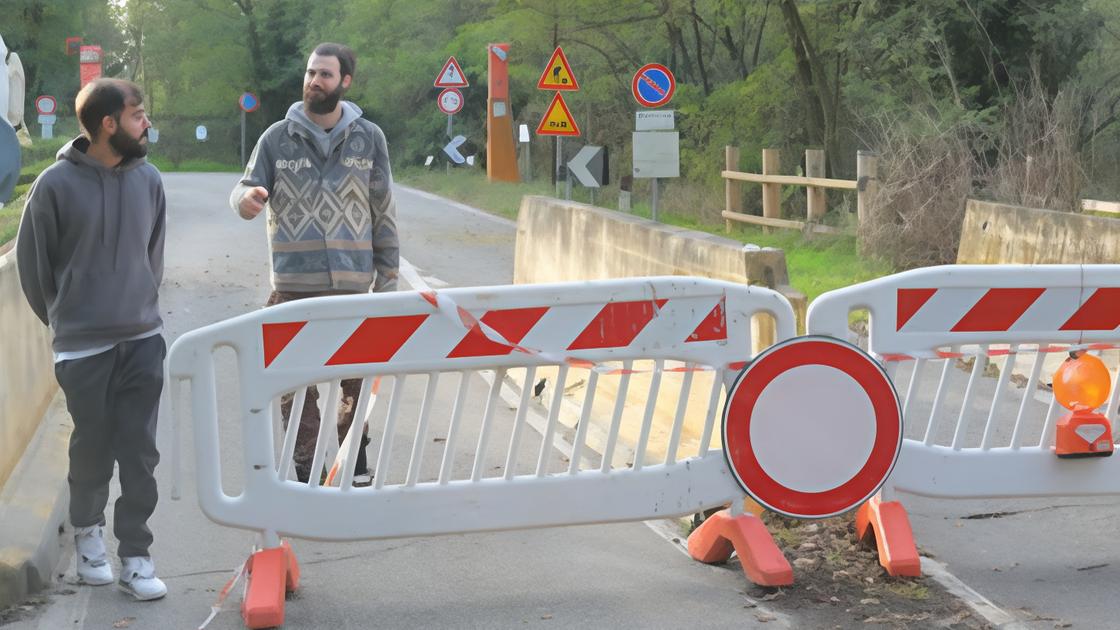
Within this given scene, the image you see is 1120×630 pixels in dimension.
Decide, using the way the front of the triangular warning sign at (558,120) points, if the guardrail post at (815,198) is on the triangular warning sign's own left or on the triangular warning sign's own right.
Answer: on the triangular warning sign's own left

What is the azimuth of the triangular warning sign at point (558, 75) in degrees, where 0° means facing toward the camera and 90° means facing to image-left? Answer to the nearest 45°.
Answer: approximately 0°

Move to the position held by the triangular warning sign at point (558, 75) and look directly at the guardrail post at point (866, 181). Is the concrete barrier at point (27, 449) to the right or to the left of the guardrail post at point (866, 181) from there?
right

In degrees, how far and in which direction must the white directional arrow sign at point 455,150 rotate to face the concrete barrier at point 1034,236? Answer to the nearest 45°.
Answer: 0° — it already faces it

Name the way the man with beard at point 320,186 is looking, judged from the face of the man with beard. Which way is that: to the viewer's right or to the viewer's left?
to the viewer's left

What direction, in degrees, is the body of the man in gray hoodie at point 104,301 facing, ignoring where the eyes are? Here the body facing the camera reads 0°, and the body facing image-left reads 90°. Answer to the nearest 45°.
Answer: approximately 315°

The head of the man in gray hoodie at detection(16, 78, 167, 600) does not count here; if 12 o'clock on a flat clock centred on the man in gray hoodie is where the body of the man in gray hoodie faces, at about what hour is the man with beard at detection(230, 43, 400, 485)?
The man with beard is roughly at 9 o'clock from the man in gray hoodie.

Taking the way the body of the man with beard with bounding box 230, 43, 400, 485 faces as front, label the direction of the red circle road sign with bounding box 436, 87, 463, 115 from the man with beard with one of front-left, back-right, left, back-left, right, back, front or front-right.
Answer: back

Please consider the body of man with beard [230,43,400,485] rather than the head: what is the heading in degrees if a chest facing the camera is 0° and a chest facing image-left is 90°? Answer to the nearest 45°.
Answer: approximately 0°
